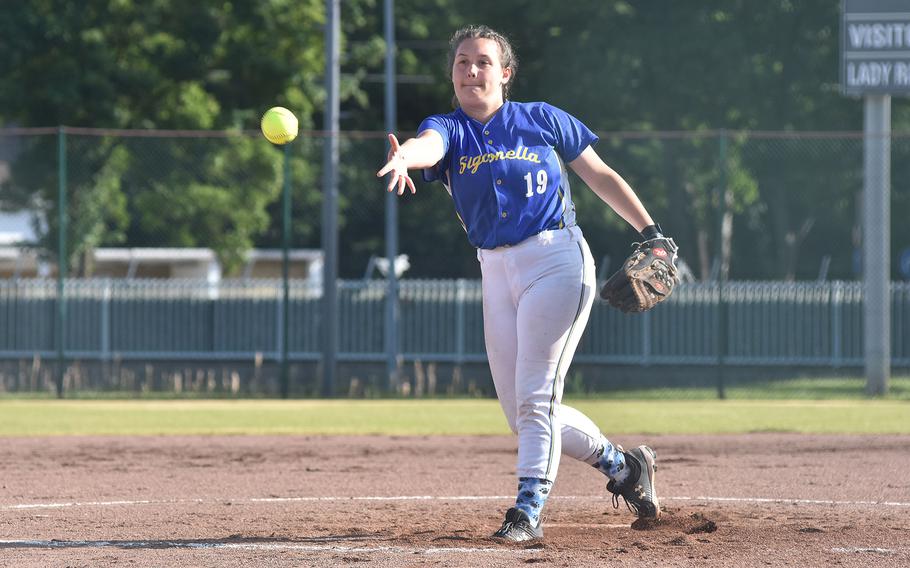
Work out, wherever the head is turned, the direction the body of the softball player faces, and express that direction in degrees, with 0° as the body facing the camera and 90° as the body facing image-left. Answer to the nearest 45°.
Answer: approximately 45°

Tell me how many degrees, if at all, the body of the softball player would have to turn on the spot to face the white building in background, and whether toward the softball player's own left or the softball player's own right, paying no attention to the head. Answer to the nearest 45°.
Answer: approximately 135° to the softball player's own right

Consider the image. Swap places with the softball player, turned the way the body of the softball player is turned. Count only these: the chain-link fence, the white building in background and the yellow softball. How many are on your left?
0

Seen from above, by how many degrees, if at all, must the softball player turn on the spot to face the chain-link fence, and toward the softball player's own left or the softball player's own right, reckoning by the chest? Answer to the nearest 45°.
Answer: approximately 135° to the softball player's own right

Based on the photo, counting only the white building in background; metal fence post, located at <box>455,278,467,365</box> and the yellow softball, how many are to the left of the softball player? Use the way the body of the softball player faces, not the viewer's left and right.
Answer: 0

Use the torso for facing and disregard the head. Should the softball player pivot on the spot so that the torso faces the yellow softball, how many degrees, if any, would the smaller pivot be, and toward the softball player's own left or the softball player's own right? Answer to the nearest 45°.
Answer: approximately 90° to the softball player's own right

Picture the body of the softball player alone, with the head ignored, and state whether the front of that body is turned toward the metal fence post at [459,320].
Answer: no

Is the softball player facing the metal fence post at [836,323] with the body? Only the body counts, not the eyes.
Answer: no
